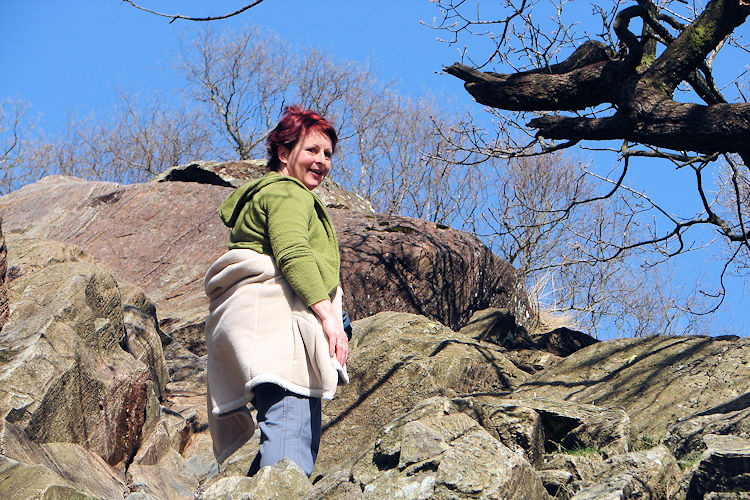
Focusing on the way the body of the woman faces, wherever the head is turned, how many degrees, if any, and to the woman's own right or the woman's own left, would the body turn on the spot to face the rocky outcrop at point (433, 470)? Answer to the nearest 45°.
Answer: approximately 45° to the woman's own right

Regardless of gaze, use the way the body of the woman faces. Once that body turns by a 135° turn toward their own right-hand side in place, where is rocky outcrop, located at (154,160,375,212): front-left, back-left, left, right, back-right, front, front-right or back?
back-right

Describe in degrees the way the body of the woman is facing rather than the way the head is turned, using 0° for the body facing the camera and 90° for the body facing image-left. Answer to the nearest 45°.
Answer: approximately 270°

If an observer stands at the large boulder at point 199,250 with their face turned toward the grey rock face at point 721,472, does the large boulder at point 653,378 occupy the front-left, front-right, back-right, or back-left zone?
front-left

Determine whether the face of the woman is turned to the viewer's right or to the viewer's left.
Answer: to the viewer's right

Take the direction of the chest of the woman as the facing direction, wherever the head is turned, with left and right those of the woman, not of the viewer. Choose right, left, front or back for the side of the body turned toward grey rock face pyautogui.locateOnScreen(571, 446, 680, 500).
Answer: front

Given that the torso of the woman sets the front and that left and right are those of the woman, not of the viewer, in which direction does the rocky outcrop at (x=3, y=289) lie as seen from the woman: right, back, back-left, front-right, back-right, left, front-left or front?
back-left

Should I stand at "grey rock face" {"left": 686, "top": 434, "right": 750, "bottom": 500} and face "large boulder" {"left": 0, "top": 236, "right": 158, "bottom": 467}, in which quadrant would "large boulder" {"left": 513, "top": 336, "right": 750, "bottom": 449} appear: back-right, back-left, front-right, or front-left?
front-right

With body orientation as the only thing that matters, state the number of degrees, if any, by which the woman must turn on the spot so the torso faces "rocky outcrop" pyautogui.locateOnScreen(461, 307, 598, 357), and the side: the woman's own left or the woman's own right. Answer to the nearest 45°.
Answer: approximately 45° to the woman's own left

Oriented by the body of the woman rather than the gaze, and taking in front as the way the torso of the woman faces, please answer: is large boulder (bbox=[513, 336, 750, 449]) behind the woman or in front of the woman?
in front

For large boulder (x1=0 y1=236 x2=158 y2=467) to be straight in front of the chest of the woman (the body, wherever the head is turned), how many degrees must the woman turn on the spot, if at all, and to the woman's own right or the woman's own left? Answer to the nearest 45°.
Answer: approximately 135° to the woman's own left

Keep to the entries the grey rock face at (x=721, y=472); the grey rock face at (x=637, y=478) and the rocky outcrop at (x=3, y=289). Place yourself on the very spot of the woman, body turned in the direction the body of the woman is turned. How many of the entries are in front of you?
2
